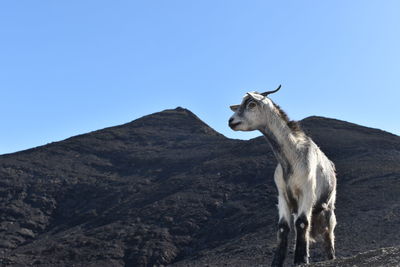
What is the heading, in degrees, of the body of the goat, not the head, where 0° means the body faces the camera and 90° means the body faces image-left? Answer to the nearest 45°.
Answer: approximately 45°
